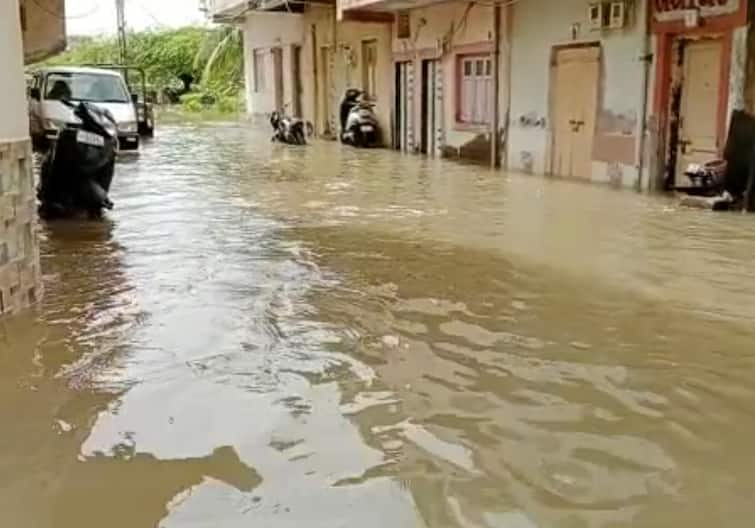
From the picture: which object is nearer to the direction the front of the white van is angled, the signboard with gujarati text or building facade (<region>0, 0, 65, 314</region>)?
the building facade

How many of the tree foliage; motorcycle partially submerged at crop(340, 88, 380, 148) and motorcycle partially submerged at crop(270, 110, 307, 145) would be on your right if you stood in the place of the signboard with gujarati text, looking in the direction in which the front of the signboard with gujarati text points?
3

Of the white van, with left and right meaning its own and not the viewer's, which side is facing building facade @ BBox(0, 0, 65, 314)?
front

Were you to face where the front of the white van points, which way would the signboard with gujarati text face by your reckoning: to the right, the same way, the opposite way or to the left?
to the right

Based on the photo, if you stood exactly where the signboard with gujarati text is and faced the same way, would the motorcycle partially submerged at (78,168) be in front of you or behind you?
in front

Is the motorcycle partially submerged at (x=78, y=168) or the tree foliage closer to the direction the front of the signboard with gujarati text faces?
the motorcycle partially submerged

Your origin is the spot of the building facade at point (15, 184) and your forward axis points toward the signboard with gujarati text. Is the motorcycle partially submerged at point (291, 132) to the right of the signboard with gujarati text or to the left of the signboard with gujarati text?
left

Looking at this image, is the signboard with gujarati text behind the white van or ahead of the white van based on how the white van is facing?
ahead

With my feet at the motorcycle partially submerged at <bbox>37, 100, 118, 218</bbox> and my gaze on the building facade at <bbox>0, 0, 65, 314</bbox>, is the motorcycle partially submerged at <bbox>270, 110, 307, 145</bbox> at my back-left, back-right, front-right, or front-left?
back-left

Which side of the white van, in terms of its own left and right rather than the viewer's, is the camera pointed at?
front

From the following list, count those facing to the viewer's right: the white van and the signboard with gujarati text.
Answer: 0

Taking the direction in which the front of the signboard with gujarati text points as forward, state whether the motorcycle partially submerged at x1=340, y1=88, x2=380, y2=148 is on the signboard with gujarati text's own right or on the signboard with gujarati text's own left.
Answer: on the signboard with gujarati text's own right

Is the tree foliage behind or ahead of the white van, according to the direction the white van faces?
behind
